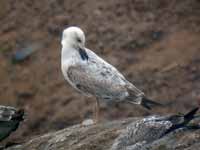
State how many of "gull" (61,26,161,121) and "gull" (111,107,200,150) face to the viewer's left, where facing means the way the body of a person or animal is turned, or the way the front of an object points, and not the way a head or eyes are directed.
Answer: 2

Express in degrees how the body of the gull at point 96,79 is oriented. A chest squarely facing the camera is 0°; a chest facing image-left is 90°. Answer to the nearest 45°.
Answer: approximately 90°

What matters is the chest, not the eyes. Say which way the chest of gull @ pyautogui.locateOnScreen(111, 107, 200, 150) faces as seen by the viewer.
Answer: to the viewer's left
